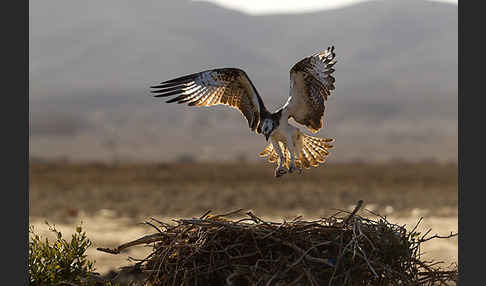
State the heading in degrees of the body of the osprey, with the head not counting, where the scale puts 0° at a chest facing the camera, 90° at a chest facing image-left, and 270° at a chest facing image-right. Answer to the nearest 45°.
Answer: approximately 45°
